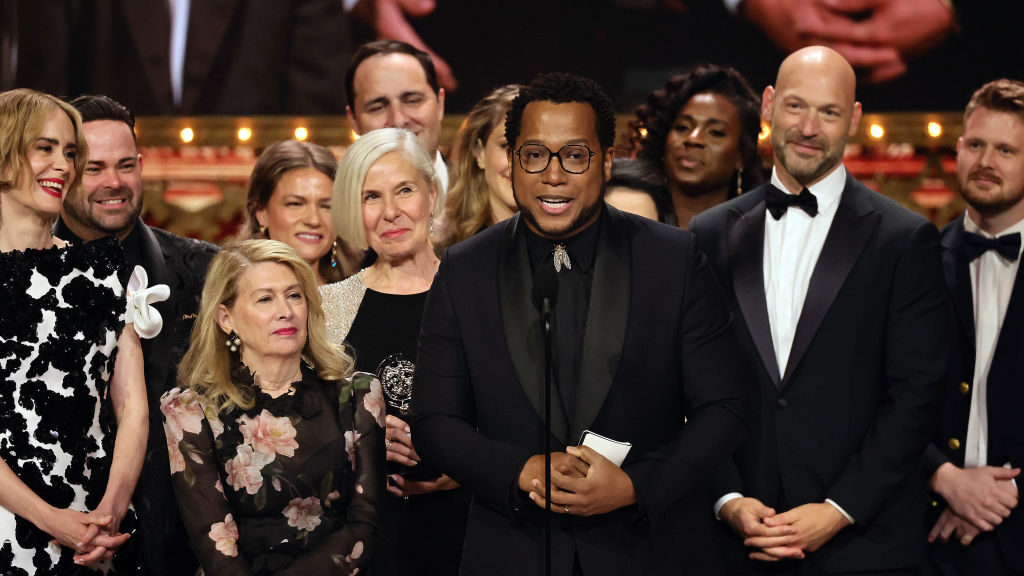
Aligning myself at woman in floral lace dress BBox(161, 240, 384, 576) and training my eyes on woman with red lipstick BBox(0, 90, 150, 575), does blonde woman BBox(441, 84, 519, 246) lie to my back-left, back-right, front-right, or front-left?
back-right

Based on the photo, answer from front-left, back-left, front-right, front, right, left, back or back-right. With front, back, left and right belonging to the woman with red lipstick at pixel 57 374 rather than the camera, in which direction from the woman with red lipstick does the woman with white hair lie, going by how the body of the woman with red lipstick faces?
front-left

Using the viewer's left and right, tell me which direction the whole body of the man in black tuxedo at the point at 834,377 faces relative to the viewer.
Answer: facing the viewer and to the left of the viewer

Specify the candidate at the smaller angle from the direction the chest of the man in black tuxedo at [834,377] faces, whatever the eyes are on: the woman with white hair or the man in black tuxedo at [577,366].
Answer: the man in black tuxedo

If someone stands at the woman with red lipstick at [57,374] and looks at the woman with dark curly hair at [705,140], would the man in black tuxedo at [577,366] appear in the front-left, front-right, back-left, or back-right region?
front-right

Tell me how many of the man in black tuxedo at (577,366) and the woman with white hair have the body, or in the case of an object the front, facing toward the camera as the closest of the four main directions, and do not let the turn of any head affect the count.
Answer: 2

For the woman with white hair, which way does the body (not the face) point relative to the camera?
toward the camera

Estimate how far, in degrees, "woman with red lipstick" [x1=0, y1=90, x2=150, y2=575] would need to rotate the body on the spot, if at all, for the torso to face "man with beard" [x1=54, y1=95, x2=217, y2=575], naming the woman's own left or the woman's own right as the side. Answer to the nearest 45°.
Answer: approximately 90° to the woman's own left

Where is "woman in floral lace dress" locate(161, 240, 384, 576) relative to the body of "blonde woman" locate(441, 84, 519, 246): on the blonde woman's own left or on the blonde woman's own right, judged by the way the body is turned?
on the blonde woman's own right

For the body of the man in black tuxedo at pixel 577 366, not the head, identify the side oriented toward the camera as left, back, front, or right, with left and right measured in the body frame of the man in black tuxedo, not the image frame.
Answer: front
